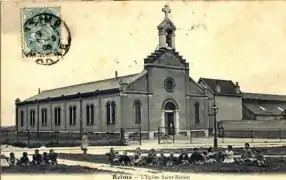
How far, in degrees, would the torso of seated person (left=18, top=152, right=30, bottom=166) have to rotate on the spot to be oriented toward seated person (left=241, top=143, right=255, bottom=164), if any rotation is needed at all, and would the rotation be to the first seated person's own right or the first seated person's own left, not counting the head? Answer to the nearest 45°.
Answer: approximately 90° to the first seated person's own left

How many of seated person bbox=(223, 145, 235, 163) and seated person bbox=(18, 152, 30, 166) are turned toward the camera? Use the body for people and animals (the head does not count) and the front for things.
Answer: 2

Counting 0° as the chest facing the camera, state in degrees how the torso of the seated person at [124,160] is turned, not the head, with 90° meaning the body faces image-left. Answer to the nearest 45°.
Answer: approximately 0°

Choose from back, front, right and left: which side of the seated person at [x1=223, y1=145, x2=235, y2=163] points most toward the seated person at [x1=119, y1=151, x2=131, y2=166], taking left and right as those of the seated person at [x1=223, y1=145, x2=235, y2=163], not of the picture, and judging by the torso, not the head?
right

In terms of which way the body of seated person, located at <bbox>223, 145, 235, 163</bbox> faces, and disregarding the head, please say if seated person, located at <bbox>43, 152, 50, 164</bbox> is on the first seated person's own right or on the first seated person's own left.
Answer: on the first seated person's own right
